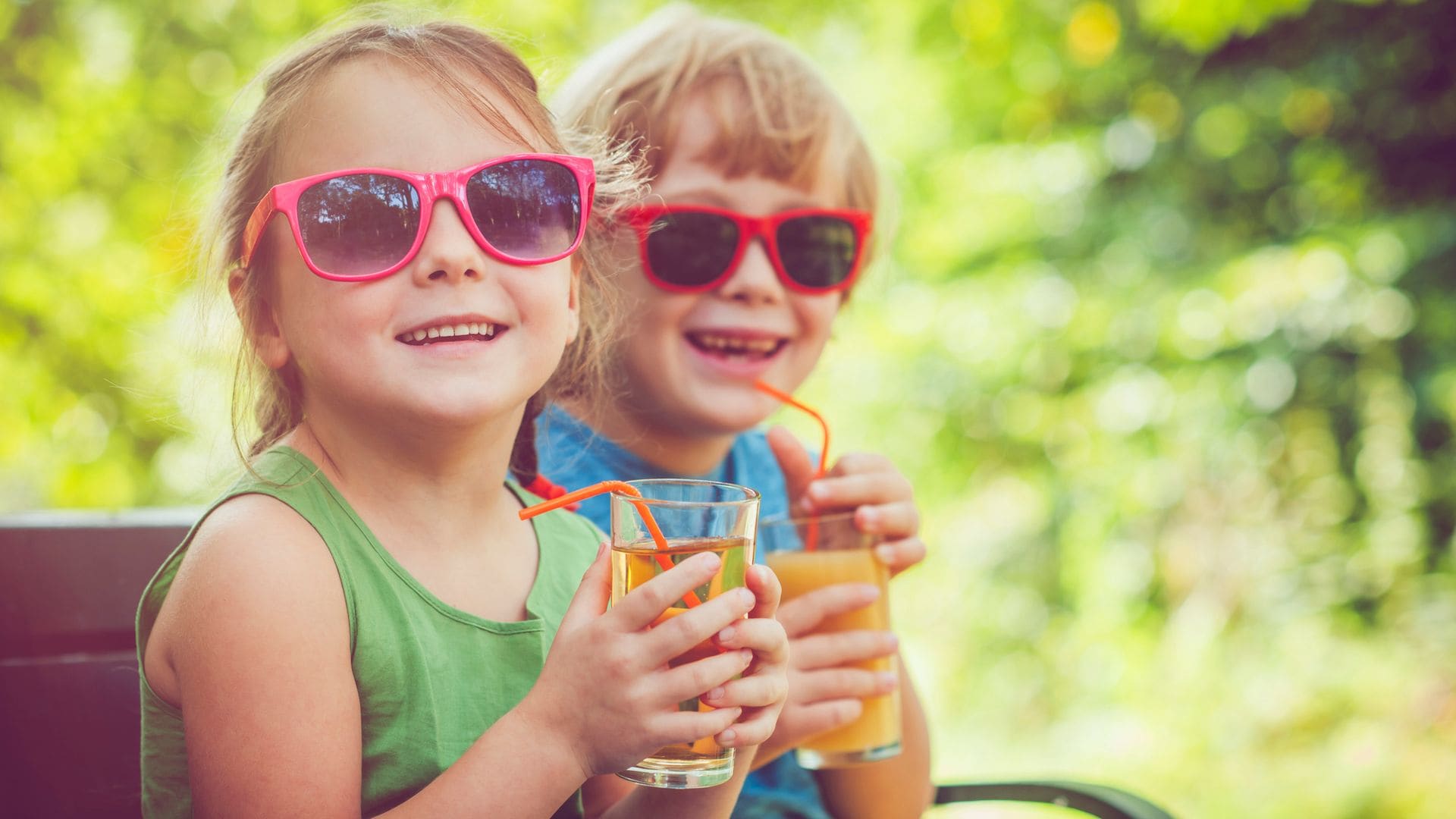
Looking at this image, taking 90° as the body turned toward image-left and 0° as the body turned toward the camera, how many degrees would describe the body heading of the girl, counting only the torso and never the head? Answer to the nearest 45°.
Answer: approximately 315°
